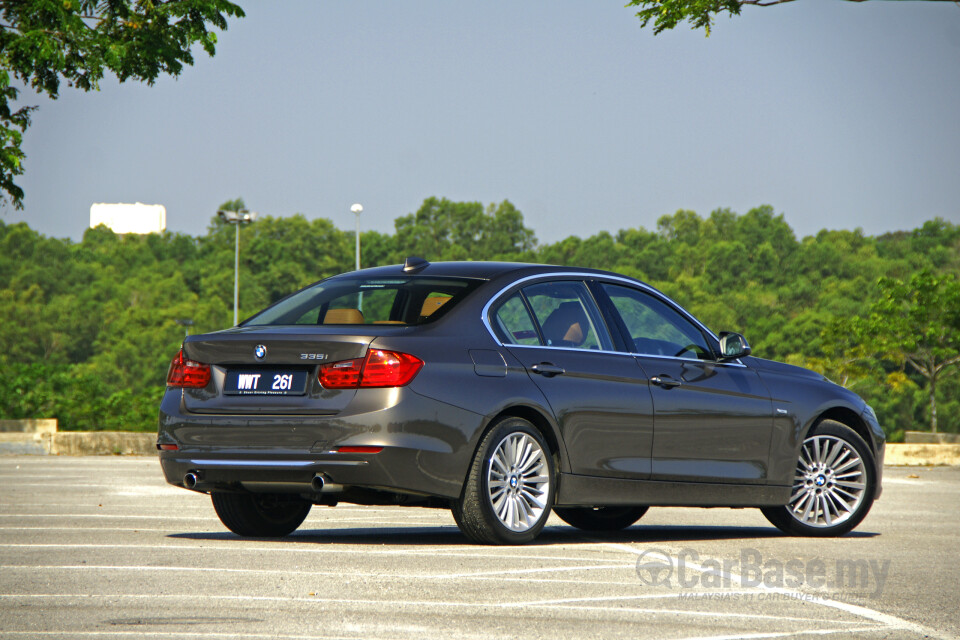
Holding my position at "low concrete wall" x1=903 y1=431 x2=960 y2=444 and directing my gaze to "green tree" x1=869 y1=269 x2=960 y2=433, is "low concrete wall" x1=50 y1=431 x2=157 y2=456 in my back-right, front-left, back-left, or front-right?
back-left

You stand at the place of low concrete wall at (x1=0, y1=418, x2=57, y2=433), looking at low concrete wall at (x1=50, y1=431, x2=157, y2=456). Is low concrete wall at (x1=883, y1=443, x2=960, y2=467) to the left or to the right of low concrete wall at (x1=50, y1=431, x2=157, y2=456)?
left

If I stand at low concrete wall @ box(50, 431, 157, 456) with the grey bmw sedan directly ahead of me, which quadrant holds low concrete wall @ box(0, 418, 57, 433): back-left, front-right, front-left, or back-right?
back-right

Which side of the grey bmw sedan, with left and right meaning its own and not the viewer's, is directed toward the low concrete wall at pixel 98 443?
left

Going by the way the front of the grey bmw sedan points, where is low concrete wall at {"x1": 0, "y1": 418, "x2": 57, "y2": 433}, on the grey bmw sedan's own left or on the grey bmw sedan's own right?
on the grey bmw sedan's own left

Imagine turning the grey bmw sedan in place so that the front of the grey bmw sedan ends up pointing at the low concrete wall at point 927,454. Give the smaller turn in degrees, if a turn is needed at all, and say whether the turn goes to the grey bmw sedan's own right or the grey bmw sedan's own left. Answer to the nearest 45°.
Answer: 0° — it already faces it

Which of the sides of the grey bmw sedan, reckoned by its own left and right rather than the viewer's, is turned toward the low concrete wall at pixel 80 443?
left

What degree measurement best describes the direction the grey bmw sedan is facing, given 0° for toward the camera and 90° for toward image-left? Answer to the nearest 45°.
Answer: approximately 225°

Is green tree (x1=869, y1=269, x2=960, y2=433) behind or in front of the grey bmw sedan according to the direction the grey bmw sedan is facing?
in front

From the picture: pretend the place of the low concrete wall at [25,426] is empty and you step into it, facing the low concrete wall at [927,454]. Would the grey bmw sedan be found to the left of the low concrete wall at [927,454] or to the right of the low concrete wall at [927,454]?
right
